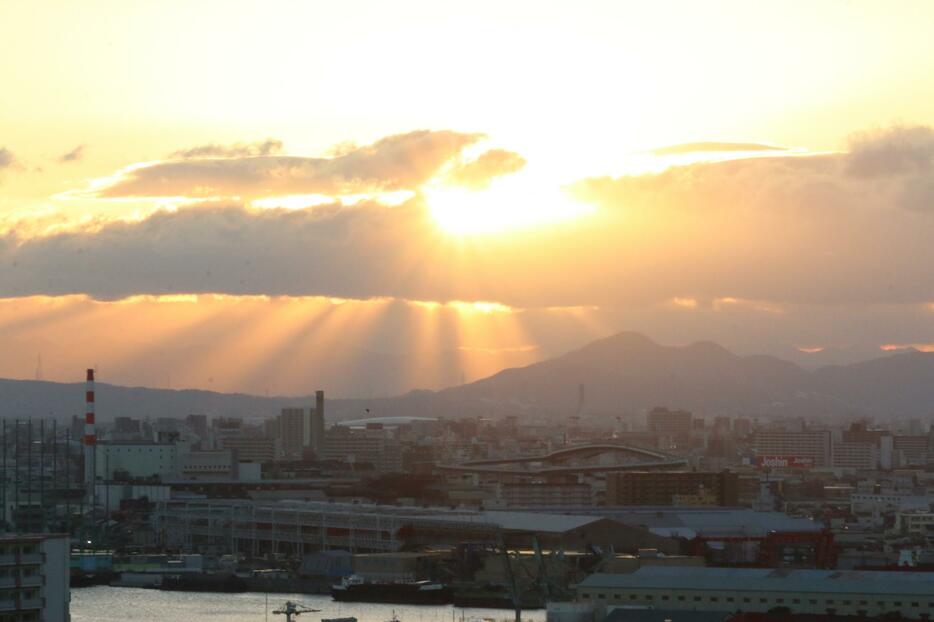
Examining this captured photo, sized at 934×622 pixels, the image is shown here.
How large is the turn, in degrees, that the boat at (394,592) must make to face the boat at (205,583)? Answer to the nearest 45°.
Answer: approximately 135° to its left

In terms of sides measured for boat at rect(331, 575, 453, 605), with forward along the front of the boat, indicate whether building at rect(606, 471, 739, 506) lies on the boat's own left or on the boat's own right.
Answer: on the boat's own left

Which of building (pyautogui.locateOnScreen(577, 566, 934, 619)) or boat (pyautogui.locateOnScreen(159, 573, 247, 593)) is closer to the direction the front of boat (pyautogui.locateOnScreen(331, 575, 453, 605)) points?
the building

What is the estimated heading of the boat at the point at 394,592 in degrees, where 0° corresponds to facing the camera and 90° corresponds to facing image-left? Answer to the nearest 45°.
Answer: approximately 270°

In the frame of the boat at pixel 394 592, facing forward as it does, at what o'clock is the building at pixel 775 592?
The building is roughly at 12 o'clock from the boat.

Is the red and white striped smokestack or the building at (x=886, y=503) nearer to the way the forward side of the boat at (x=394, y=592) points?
the building

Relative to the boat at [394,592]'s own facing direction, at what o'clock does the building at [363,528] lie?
The building is roughly at 9 o'clock from the boat.

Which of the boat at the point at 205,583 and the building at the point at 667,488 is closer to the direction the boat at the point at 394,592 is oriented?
the building
